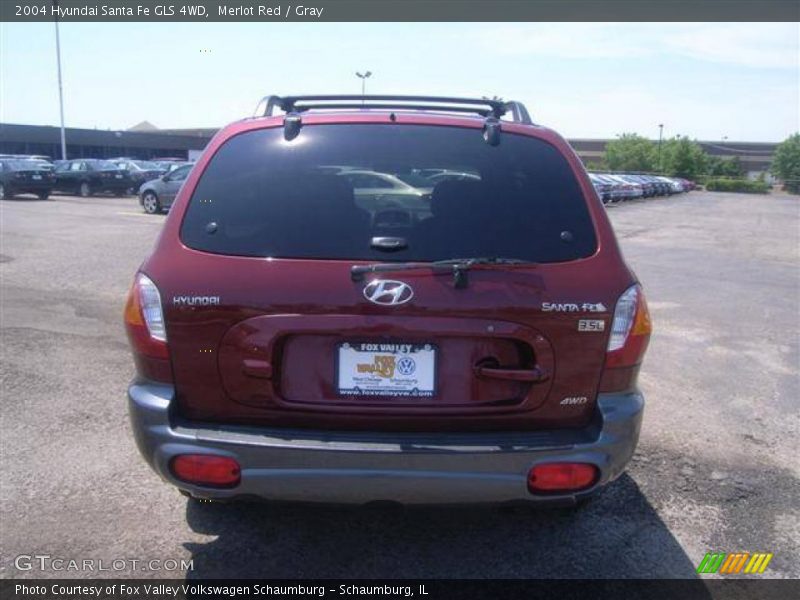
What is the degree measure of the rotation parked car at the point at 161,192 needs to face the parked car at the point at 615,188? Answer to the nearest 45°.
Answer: approximately 180°

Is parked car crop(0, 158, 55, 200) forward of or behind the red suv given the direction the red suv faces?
forward

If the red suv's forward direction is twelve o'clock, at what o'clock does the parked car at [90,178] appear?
The parked car is roughly at 11 o'clock from the red suv.

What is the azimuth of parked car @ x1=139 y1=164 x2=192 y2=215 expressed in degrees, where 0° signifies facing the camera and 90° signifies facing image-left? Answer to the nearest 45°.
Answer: approximately 45°

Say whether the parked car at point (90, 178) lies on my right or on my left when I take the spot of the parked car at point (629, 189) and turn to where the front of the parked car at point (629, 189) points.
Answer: on my right

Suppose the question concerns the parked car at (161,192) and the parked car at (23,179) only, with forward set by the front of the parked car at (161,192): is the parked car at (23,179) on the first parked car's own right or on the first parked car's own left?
on the first parked car's own right

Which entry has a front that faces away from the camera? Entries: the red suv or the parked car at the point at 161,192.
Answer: the red suv

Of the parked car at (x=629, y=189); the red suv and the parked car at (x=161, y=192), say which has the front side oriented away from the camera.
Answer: the red suv

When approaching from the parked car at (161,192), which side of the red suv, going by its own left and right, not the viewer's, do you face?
front

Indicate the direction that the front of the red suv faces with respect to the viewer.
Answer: facing away from the viewer

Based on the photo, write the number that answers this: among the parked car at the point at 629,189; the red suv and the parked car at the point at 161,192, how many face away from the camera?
1
